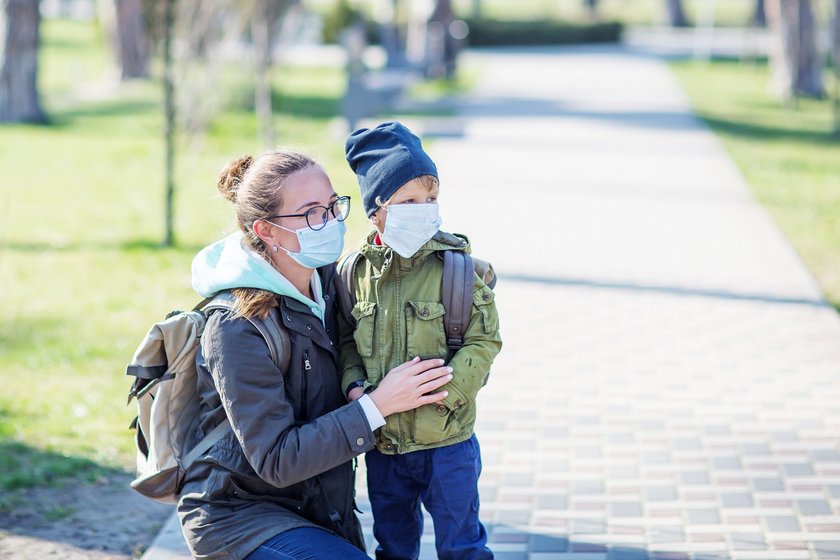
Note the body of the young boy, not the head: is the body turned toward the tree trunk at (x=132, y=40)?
no

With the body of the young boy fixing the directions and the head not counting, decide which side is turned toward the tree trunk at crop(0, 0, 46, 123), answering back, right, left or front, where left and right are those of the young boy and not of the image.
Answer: back

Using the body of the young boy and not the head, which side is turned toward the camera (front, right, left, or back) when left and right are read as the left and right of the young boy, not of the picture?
front

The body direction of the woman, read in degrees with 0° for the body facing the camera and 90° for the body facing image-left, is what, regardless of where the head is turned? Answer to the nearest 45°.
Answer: approximately 315°

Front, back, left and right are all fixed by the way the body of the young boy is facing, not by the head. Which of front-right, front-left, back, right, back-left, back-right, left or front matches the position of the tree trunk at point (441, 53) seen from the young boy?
back

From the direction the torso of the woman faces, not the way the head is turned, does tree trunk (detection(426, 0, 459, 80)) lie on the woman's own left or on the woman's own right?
on the woman's own left

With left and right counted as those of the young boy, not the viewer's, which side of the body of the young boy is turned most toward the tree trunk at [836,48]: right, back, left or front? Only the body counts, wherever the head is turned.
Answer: back

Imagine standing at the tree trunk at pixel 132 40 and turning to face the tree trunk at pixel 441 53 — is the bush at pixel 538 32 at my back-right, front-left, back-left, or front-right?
front-left

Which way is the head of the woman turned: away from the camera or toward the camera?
toward the camera

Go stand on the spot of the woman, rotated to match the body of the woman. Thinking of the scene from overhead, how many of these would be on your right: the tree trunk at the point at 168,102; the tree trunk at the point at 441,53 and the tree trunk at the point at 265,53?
0

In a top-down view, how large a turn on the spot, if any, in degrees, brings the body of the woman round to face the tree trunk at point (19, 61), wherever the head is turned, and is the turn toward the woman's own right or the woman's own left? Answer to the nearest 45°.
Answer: approximately 135° to the woman's own left

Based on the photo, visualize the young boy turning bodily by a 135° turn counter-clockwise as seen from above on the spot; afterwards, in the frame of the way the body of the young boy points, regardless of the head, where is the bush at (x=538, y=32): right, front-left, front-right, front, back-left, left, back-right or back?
front-left

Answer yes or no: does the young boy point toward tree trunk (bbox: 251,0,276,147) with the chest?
no

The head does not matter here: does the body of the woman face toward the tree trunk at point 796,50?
no

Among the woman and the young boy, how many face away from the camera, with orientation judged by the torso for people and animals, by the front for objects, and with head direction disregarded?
0

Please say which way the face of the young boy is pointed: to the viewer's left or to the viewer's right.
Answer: to the viewer's right
